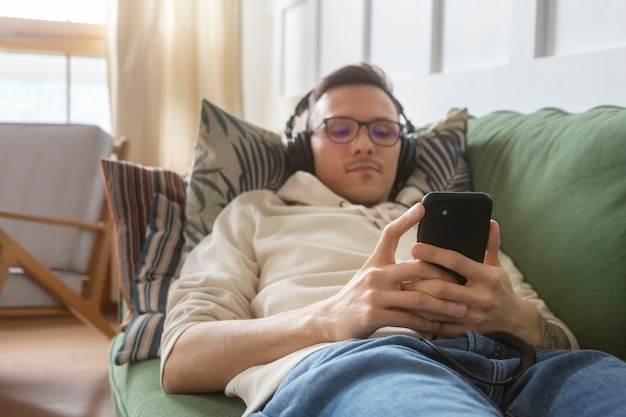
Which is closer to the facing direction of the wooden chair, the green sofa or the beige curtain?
the green sofa

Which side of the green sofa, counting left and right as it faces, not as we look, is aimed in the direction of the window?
right

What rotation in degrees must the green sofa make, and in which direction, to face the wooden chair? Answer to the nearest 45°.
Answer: approximately 90° to its right

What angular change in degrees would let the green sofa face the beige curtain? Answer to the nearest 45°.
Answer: approximately 90° to its right
